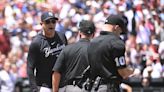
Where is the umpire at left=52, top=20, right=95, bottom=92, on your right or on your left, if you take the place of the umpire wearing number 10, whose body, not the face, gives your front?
on your left

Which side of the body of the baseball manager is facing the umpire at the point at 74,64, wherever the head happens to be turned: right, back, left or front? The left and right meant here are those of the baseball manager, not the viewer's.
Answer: front

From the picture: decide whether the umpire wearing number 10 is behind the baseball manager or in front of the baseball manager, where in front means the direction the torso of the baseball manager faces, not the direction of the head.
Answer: in front

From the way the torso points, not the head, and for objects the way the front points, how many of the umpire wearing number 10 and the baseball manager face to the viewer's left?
0

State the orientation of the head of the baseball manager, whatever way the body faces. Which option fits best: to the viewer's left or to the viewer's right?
to the viewer's right
